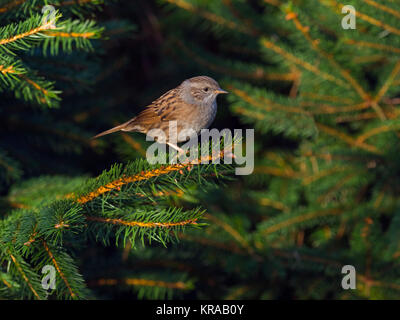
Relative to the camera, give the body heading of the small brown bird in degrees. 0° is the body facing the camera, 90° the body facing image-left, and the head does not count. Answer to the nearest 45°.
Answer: approximately 270°
